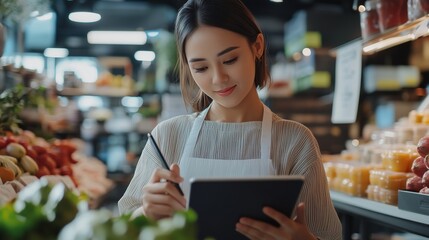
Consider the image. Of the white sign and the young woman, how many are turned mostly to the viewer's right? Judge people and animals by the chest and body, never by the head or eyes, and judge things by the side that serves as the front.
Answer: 0

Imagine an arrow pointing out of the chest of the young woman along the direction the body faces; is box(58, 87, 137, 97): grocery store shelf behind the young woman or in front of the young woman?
behind

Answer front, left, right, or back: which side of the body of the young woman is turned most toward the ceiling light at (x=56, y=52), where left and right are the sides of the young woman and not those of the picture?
back

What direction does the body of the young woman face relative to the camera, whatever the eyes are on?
toward the camera

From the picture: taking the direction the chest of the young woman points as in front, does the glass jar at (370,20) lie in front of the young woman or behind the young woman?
behind

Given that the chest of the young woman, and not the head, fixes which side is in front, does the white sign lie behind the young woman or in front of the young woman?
behind

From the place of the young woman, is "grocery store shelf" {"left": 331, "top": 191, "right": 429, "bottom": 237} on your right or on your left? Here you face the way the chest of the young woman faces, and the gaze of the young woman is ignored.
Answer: on your left

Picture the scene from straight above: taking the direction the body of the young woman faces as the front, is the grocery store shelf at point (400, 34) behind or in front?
behind

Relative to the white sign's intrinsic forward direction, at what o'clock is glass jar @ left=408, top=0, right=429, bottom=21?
The glass jar is roughly at 10 o'clock from the white sign.

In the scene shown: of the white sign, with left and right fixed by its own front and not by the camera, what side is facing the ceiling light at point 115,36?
right

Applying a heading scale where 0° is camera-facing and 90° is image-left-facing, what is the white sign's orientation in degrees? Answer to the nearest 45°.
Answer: approximately 45°

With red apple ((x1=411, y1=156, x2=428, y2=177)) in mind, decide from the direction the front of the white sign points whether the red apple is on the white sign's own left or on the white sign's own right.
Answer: on the white sign's own left

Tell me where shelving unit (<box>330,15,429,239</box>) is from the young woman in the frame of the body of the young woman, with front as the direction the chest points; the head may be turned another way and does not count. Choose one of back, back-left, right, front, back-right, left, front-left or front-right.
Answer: back-left

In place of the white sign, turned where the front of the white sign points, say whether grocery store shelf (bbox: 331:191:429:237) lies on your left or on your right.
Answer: on your left
